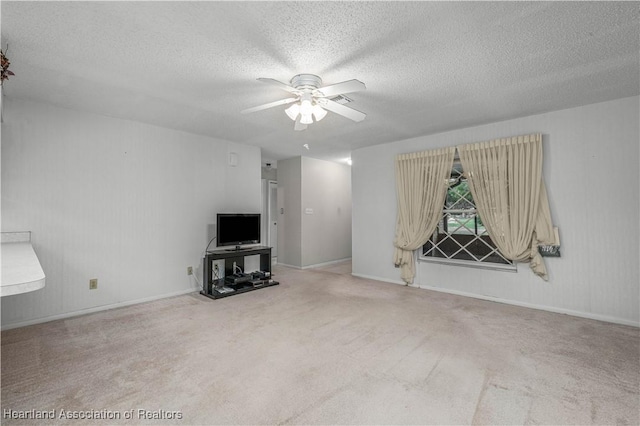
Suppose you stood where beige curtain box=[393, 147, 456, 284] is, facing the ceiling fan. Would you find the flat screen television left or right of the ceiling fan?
right

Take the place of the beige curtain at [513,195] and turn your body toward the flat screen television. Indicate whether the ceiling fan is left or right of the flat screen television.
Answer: left

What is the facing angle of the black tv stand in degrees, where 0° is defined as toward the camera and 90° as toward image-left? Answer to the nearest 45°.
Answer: approximately 315°

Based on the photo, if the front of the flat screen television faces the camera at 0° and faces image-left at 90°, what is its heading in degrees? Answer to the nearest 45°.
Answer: approximately 315°

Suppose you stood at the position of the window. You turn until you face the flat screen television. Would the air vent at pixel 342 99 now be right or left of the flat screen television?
left
